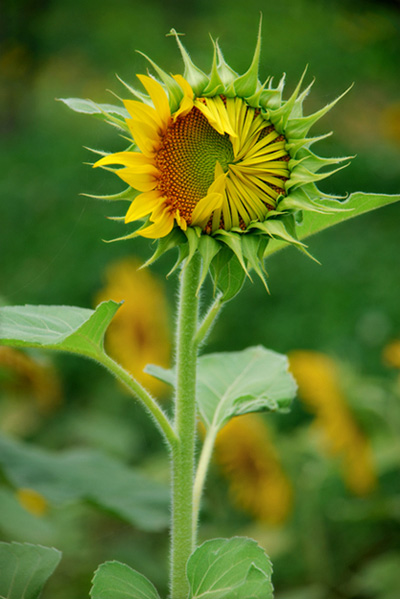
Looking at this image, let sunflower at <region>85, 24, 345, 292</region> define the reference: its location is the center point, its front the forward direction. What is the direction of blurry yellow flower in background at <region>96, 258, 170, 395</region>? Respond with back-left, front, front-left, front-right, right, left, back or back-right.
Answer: back

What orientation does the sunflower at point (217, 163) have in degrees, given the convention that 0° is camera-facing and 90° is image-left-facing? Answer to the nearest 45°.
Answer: approximately 0°

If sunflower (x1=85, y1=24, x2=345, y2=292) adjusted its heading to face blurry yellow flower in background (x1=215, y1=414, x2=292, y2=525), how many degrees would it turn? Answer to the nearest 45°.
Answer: approximately 180°

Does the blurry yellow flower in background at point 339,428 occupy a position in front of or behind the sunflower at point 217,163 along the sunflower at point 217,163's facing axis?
behind

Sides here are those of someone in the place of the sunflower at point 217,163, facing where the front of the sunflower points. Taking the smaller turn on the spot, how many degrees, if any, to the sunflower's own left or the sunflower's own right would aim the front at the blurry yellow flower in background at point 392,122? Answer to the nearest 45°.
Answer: approximately 180°
